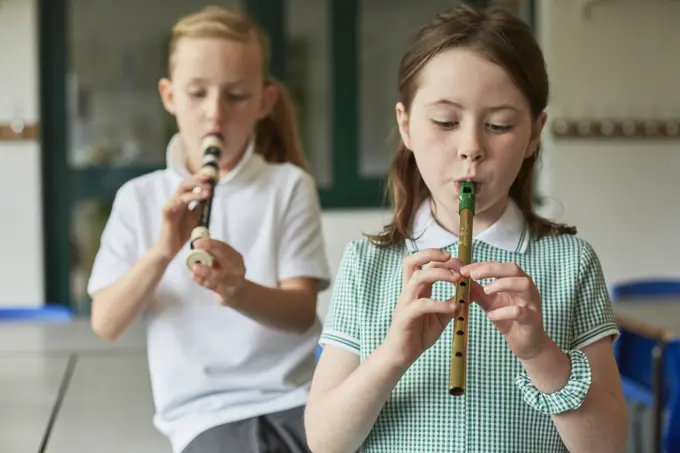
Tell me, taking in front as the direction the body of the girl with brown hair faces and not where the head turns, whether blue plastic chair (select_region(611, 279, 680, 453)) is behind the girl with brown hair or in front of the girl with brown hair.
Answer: behind

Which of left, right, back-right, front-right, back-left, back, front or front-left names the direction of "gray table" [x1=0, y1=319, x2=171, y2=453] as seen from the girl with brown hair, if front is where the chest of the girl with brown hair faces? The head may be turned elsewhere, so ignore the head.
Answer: back-right

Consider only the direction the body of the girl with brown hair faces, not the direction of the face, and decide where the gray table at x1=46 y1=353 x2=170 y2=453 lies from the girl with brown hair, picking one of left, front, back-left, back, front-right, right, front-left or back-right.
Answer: back-right

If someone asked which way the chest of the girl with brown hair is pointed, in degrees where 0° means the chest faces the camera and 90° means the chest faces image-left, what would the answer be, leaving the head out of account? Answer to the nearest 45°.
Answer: approximately 0°
